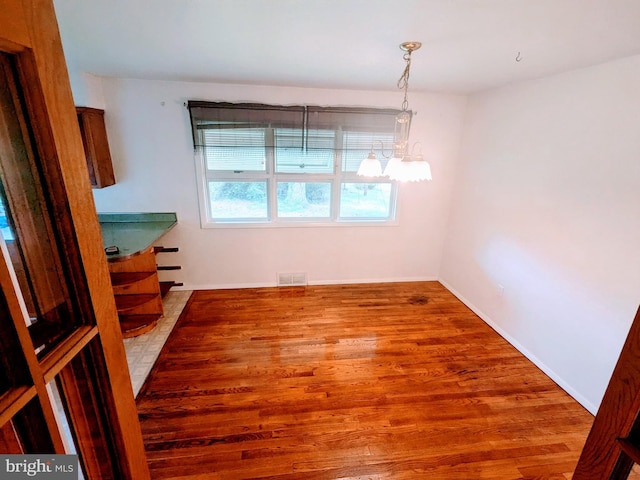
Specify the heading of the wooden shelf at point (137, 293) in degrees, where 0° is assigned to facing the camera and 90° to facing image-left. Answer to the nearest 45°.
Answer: approximately 315°

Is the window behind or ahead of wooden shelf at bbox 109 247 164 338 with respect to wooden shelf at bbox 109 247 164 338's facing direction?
behind
